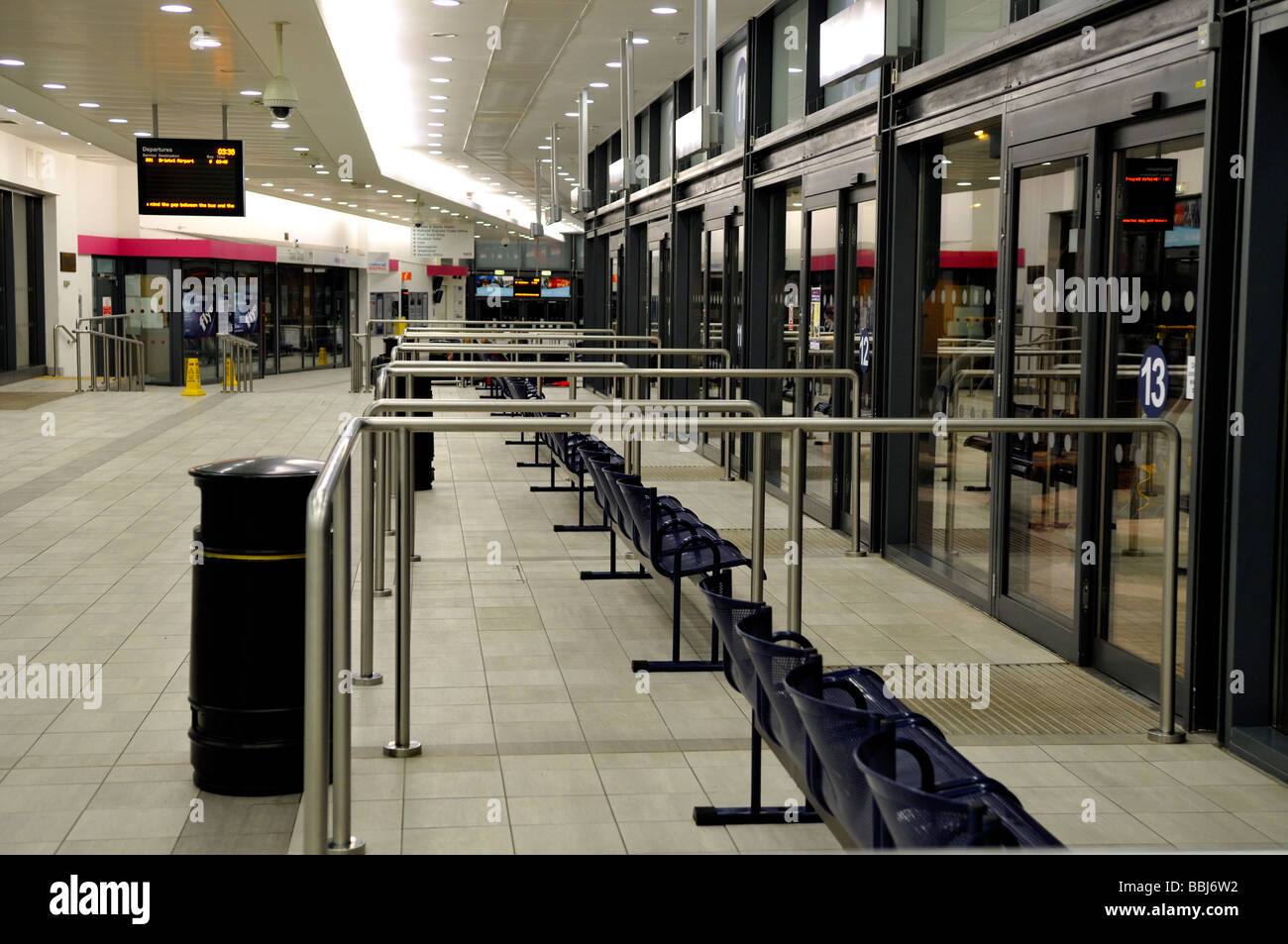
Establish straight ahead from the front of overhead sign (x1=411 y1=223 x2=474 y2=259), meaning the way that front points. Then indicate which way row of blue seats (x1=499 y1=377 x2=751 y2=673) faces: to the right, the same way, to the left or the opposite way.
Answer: to the left

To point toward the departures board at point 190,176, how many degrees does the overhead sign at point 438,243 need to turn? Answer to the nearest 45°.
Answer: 0° — it already faces it

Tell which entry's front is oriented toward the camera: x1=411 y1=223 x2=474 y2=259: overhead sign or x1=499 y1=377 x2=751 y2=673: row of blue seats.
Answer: the overhead sign

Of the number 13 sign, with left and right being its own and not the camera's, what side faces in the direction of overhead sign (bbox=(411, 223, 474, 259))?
right

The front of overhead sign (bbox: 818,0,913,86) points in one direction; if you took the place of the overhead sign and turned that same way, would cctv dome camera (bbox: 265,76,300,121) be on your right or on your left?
on your right

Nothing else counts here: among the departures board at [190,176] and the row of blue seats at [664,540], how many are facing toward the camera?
1

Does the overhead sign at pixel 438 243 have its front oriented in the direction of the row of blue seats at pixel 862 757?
yes

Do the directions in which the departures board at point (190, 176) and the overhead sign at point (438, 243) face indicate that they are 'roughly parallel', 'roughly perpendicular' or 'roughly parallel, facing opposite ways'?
roughly parallel

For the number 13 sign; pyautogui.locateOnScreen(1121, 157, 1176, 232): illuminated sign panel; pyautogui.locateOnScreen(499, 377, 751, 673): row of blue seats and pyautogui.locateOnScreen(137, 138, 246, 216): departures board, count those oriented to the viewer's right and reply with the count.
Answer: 1

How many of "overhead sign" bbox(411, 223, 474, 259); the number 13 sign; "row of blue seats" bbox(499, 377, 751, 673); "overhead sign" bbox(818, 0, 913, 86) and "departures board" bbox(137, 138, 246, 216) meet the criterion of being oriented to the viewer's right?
1

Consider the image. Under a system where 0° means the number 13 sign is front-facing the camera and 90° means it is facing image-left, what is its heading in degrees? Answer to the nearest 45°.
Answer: approximately 45°

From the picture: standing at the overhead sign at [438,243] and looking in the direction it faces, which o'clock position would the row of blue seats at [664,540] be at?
The row of blue seats is roughly at 12 o'clock from the overhead sign.

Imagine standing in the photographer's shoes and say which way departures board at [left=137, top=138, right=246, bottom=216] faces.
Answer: facing the viewer

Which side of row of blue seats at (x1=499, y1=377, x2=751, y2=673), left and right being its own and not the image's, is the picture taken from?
right

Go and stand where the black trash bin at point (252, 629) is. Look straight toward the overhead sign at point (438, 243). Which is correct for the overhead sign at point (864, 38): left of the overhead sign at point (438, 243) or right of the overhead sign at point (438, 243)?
right
